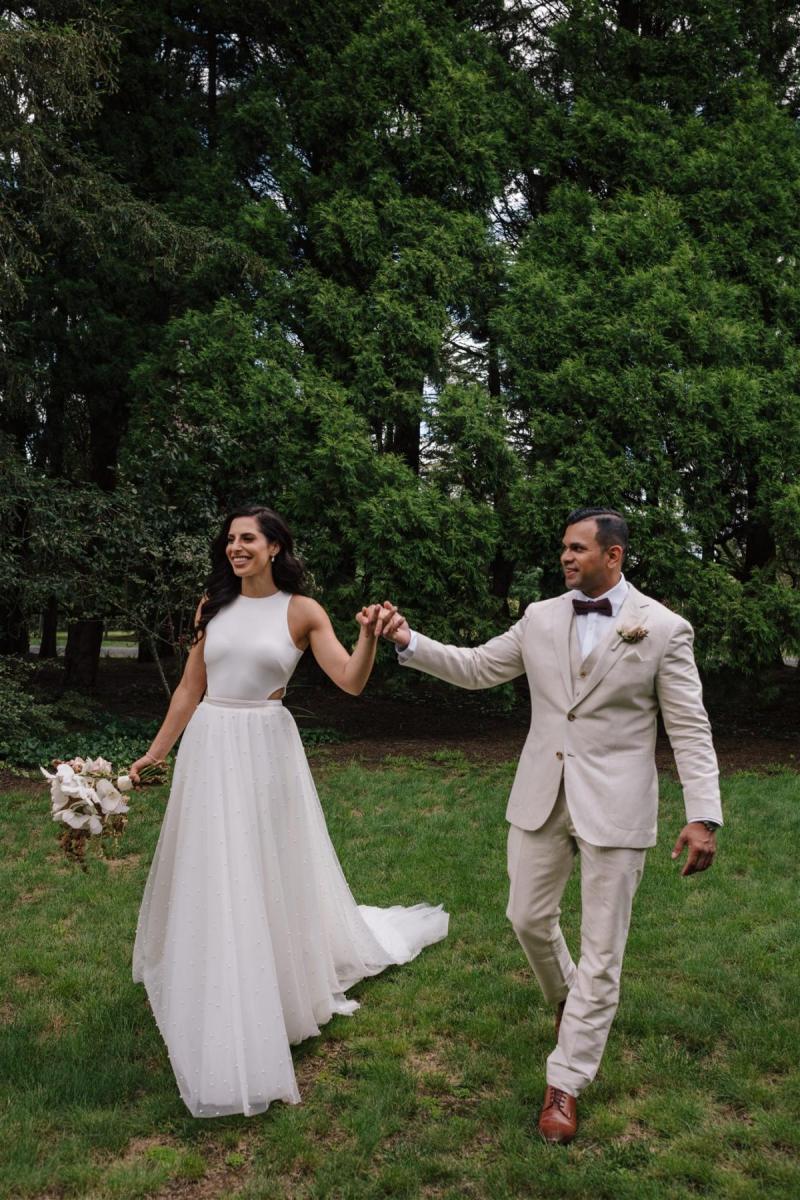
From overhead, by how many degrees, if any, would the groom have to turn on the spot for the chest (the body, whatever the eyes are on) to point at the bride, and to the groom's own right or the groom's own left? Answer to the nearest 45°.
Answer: approximately 45° to the groom's own right

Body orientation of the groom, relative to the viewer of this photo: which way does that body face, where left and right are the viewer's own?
facing the viewer and to the left of the viewer
